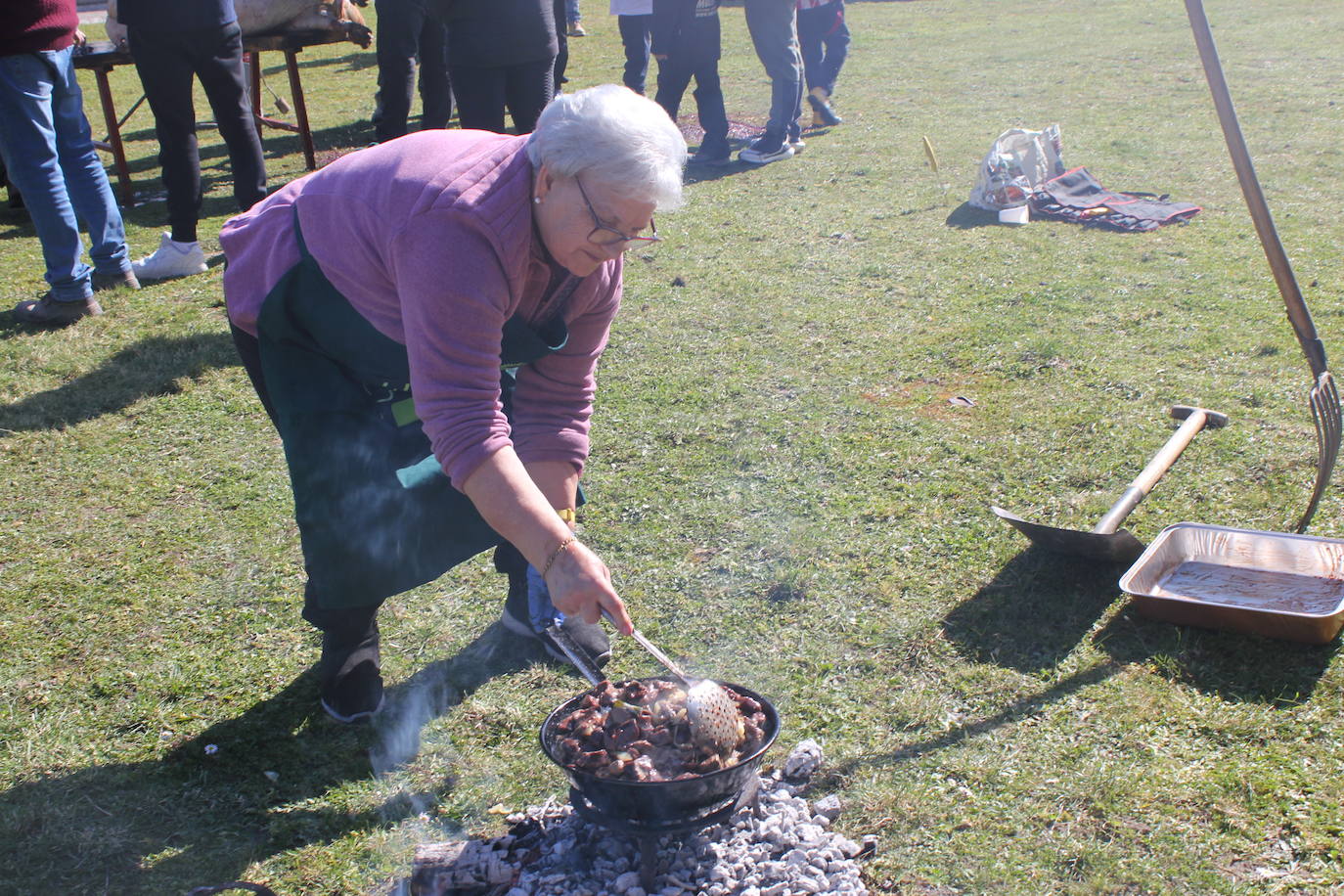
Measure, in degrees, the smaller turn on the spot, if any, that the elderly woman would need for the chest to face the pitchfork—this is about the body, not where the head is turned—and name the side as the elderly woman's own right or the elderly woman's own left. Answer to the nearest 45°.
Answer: approximately 45° to the elderly woman's own left

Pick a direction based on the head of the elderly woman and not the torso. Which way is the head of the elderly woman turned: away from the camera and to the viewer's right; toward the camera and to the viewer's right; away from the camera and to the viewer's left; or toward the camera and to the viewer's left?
toward the camera and to the viewer's right

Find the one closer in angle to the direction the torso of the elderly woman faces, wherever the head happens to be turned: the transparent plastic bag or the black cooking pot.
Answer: the black cooking pot

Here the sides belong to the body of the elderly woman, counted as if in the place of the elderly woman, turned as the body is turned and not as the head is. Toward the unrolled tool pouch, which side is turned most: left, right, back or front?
left

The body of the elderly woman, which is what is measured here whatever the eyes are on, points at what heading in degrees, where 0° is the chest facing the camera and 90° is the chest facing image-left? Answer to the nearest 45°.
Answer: approximately 315°

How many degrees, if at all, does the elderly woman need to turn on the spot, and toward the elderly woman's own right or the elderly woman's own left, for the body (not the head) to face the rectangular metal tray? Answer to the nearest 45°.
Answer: approximately 45° to the elderly woman's own left

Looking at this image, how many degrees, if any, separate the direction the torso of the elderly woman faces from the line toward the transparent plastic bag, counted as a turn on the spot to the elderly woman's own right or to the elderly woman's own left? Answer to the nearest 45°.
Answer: approximately 90° to the elderly woman's own left

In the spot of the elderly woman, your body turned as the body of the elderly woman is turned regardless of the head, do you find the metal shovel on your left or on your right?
on your left

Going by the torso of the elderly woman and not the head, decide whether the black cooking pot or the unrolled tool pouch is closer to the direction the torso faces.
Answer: the black cooking pot
